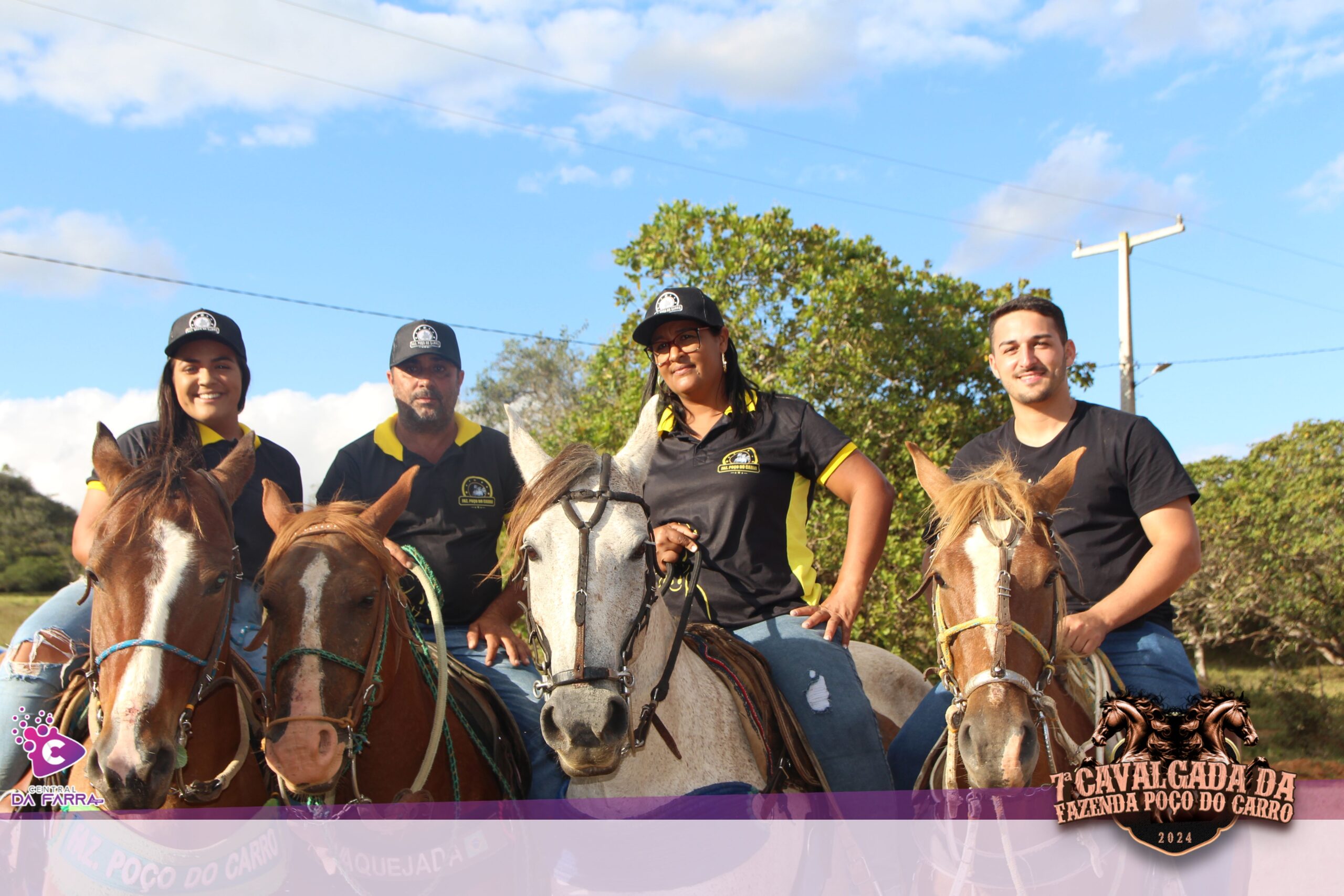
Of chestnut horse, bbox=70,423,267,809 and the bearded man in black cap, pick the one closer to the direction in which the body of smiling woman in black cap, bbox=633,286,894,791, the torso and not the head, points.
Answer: the chestnut horse

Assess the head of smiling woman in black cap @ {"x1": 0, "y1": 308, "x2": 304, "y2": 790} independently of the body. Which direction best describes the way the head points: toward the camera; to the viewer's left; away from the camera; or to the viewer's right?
toward the camera

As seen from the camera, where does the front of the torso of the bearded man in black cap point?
toward the camera

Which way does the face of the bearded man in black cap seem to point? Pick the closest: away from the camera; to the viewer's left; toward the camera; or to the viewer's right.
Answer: toward the camera

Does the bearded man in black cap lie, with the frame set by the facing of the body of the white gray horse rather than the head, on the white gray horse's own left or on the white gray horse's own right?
on the white gray horse's own right

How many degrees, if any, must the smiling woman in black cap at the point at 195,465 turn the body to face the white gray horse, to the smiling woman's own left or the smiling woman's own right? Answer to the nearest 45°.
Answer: approximately 45° to the smiling woman's own left

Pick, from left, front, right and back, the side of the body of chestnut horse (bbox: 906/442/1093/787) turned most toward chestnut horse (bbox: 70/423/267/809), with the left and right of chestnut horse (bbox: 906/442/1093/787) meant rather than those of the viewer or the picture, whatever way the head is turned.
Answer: right

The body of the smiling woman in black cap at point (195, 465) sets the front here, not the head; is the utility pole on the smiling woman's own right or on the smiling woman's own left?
on the smiling woman's own left

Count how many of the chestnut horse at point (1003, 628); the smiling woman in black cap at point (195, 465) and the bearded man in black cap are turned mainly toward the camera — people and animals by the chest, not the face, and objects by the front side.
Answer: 3

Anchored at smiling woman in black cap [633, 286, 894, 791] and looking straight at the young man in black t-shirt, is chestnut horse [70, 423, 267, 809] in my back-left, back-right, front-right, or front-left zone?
back-right

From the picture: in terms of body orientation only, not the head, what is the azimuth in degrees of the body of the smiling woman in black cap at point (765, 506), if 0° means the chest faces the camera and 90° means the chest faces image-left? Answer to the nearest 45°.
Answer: approximately 45°

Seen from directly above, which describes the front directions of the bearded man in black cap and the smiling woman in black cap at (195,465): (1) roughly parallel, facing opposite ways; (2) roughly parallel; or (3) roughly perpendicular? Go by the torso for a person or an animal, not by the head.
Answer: roughly parallel

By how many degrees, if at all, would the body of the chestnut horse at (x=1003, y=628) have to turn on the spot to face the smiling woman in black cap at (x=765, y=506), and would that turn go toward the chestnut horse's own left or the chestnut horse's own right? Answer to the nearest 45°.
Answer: approximately 135° to the chestnut horse's own right

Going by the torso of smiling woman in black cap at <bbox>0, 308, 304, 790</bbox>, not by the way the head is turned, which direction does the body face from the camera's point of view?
toward the camera
